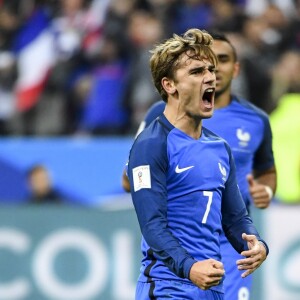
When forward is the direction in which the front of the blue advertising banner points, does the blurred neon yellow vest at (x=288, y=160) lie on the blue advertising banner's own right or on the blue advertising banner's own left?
on the blue advertising banner's own left

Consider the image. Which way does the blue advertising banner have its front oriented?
toward the camera

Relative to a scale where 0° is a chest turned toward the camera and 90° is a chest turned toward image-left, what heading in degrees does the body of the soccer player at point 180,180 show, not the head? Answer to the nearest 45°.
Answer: approximately 315°

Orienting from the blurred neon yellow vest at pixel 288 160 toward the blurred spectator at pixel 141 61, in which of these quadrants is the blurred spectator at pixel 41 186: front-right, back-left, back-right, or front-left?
front-left

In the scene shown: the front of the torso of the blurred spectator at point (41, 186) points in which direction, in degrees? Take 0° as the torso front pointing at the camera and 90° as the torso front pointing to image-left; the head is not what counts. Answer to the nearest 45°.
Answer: approximately 0°

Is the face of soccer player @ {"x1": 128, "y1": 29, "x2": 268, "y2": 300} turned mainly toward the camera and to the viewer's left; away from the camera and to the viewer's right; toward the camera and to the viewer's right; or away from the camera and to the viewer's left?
toward the camera and to the viewer's right

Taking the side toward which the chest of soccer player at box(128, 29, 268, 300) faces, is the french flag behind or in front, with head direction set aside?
behind

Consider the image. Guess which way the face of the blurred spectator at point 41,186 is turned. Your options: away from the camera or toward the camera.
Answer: toward the camera

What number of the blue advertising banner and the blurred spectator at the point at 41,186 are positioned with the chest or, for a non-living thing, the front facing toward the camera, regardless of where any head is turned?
2
